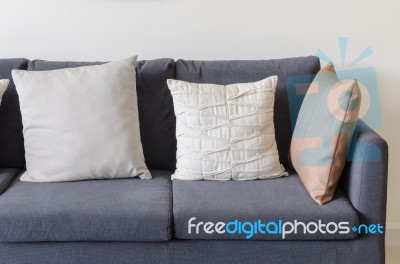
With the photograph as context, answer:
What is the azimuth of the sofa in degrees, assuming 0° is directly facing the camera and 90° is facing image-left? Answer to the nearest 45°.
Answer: approximately 0°
